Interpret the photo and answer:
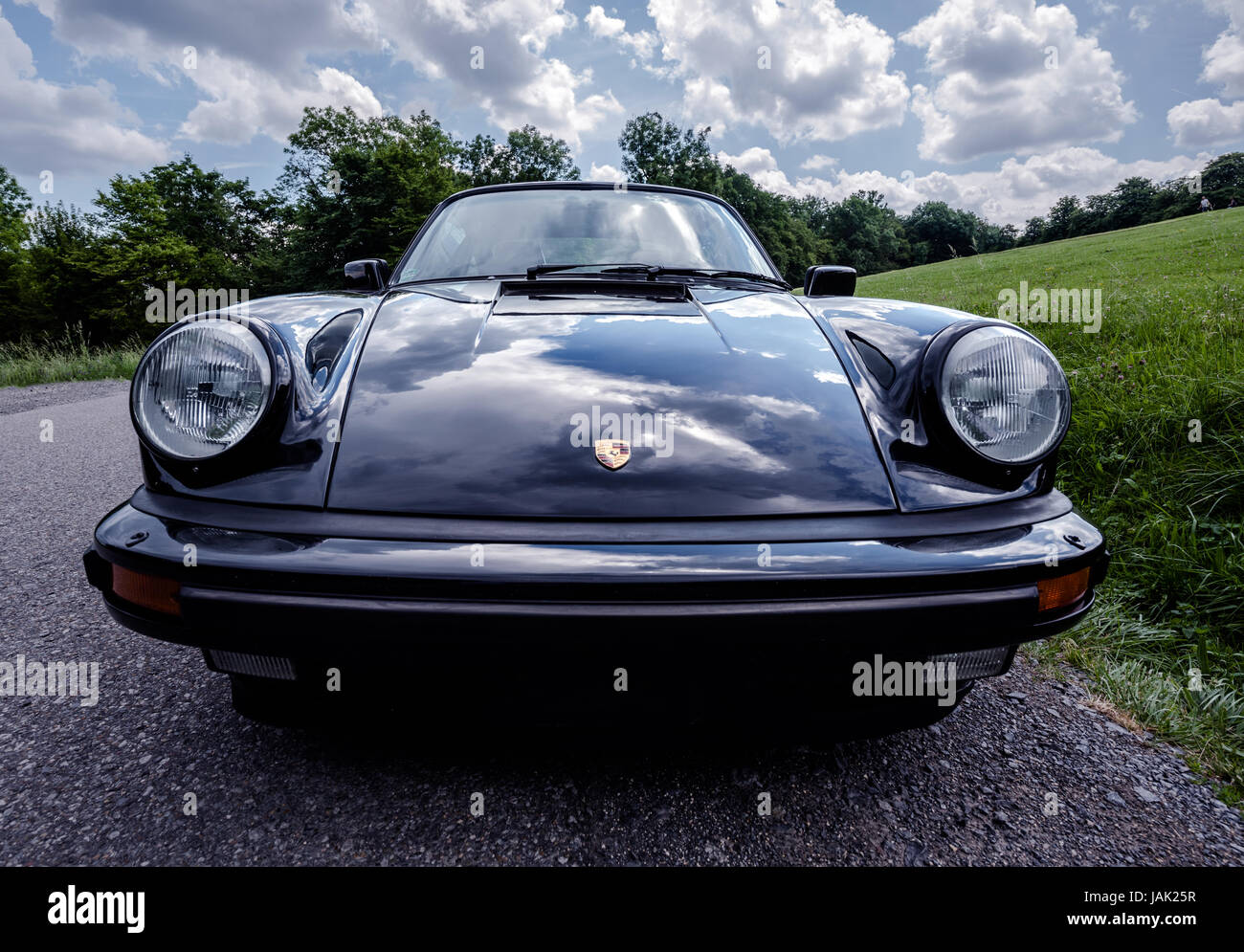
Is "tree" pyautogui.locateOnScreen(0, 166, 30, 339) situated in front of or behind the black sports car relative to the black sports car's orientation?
behind

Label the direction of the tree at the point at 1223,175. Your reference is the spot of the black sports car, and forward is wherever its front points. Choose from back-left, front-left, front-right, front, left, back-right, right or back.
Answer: back-left

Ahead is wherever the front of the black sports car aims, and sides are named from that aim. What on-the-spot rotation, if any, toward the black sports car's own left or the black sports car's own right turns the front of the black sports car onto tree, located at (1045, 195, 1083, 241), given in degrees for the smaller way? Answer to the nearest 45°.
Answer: approximately 135° to the black sports car's own left

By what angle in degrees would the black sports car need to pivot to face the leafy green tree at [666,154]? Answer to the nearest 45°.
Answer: approximately 180°

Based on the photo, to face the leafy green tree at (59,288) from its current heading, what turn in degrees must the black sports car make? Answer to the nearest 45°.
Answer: approximately 135° to its right

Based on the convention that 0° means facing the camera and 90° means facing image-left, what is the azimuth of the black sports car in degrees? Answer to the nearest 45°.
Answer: approximately 0°

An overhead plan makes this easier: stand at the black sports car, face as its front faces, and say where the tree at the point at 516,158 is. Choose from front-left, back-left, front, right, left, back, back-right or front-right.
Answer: back

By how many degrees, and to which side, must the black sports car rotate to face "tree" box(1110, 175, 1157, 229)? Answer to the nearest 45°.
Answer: approximately 135° to its left

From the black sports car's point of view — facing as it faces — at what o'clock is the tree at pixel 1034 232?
The tree is roughly at 7 o'clock from the black sports car.
